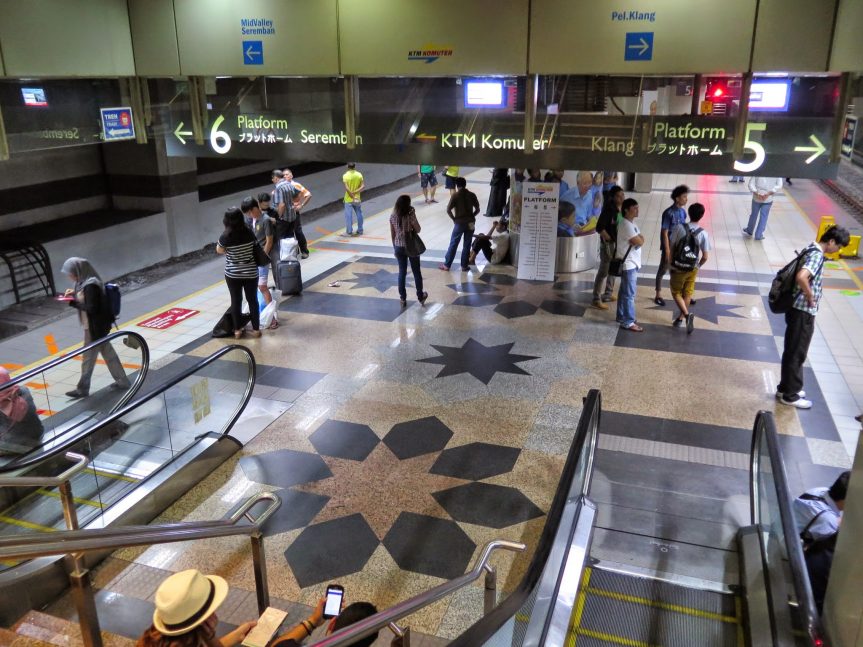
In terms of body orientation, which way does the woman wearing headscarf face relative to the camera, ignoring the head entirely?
to the viewer's left

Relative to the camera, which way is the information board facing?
toward the camera

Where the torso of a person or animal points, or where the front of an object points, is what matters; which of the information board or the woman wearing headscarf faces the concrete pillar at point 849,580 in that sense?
the information board

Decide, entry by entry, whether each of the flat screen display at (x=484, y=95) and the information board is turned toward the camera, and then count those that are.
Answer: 2

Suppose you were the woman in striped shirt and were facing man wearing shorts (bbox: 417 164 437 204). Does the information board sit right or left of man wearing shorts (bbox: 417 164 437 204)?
right

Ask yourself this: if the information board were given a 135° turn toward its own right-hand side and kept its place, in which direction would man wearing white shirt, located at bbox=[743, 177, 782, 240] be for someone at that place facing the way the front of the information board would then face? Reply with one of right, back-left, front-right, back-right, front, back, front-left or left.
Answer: right

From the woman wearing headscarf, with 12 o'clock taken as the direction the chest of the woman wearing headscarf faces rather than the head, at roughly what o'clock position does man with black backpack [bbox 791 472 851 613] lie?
The man with black backpack is roughly at 8 o'clock from the woman wearing headscarf.

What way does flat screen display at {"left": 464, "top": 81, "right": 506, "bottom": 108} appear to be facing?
toward the camera

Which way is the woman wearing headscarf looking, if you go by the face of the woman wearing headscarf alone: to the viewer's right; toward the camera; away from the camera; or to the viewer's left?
to the viewer's left
